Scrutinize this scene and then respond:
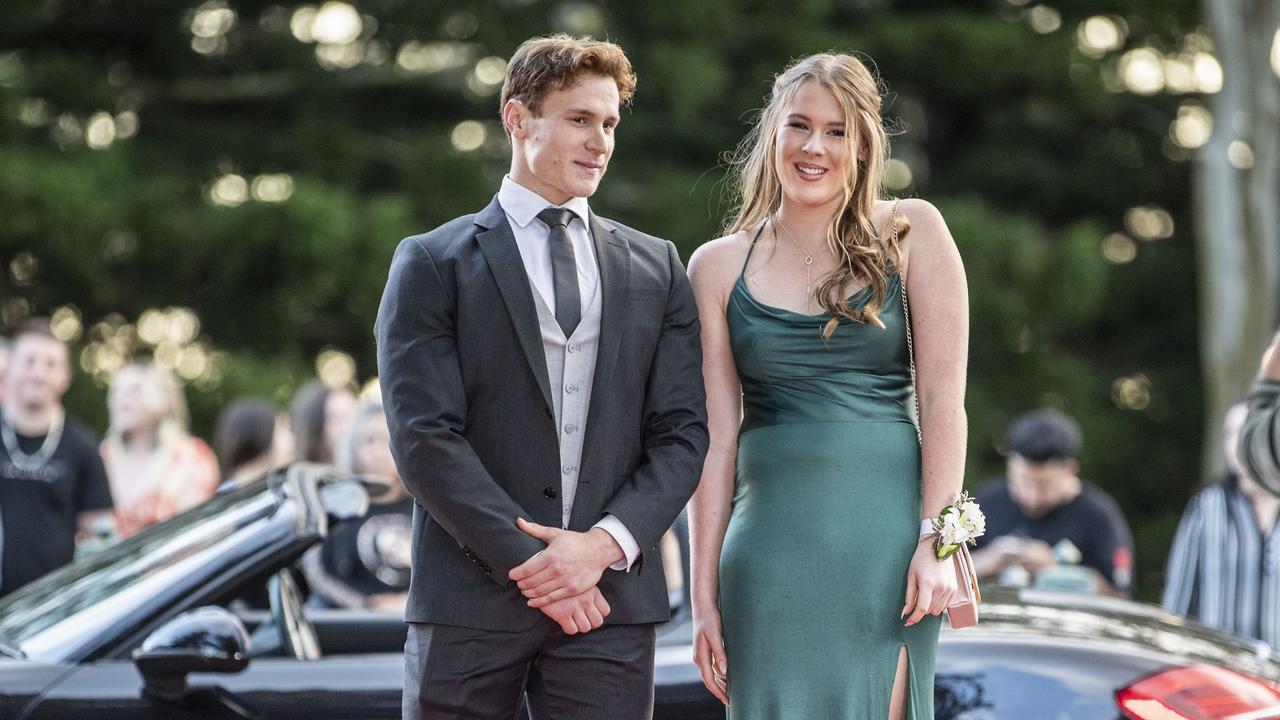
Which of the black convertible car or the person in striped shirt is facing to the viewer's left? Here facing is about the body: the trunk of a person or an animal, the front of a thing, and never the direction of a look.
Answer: the black convertible car

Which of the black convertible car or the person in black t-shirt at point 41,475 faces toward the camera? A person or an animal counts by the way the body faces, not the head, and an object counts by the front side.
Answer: the person in black t-shirt

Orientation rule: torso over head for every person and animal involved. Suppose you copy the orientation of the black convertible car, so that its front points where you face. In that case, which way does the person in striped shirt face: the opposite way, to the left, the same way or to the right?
to the left

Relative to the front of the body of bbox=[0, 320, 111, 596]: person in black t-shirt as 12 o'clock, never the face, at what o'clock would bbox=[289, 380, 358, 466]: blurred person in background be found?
The blurred person in background is roughly at 9 o'clock from the person in black t-shirt.

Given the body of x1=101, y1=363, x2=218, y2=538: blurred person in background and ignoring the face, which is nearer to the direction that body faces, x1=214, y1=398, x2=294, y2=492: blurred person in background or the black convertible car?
the black convertible car

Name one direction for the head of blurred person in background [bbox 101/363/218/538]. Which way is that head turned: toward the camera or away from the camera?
toward the camera

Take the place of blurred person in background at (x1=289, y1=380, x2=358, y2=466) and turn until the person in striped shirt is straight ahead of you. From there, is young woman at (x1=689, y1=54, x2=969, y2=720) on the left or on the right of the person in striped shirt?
right

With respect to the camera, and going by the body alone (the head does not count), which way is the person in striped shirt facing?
toward the camera

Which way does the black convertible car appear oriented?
to the viewer's left

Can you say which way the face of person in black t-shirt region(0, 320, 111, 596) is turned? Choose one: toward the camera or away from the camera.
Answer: toward the camera

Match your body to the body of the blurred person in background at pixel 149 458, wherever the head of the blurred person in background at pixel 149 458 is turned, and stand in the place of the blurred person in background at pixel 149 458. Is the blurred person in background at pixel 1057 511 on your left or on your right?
on your left

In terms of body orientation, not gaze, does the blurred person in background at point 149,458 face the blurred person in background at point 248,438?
no

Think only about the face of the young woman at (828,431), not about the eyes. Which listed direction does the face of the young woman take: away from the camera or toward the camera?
toward the camera

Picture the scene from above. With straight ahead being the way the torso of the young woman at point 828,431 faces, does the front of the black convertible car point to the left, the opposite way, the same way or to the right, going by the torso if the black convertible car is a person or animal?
to the right

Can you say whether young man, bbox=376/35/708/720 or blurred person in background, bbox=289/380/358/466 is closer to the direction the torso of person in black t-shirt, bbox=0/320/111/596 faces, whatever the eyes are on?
the young man

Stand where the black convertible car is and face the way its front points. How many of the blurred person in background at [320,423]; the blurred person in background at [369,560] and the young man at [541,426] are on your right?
2

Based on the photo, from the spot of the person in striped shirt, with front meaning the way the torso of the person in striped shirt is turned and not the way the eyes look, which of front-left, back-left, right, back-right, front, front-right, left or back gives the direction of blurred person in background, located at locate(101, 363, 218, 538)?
right

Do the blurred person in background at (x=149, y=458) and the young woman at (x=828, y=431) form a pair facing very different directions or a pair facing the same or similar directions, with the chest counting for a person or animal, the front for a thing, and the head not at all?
same or similar directions

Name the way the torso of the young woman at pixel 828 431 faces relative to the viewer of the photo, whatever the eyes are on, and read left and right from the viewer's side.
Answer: facing the viewer

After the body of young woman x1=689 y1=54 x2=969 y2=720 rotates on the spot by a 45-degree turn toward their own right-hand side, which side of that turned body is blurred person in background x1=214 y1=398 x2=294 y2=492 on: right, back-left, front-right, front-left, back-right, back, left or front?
right
